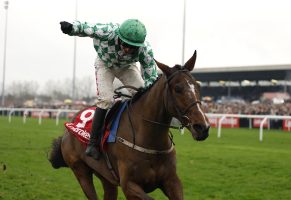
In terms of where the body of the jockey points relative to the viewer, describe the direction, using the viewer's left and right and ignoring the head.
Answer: facing the viewer and to the right of the viewer
